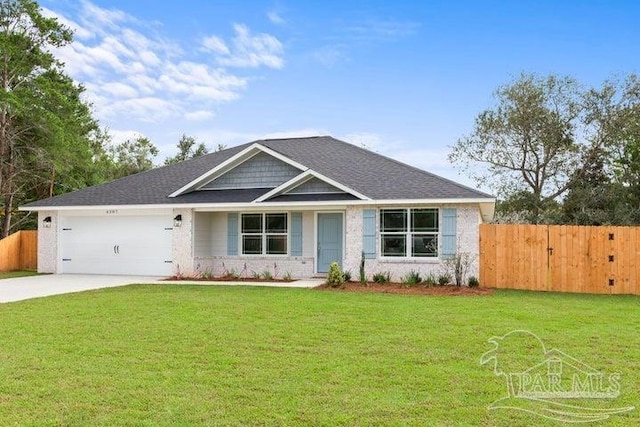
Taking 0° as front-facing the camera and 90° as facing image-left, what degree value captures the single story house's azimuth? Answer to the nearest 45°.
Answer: approximately 0°

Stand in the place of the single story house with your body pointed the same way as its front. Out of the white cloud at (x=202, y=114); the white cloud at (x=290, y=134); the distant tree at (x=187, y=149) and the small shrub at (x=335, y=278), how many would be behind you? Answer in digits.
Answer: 3

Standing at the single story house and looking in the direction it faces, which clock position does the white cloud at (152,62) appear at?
The white cloud is roughly at 5 o'clock from the single story house.

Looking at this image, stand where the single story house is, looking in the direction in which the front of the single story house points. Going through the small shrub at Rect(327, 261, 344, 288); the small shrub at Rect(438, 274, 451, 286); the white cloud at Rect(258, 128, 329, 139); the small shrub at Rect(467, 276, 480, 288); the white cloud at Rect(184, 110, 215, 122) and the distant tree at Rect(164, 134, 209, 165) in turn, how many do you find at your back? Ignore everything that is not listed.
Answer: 3

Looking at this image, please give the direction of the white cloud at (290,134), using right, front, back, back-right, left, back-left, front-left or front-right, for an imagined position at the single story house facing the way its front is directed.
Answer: back

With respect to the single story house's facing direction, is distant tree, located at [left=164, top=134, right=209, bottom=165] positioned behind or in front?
behind

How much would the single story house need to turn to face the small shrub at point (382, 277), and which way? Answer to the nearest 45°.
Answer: approximately 45° to its left
